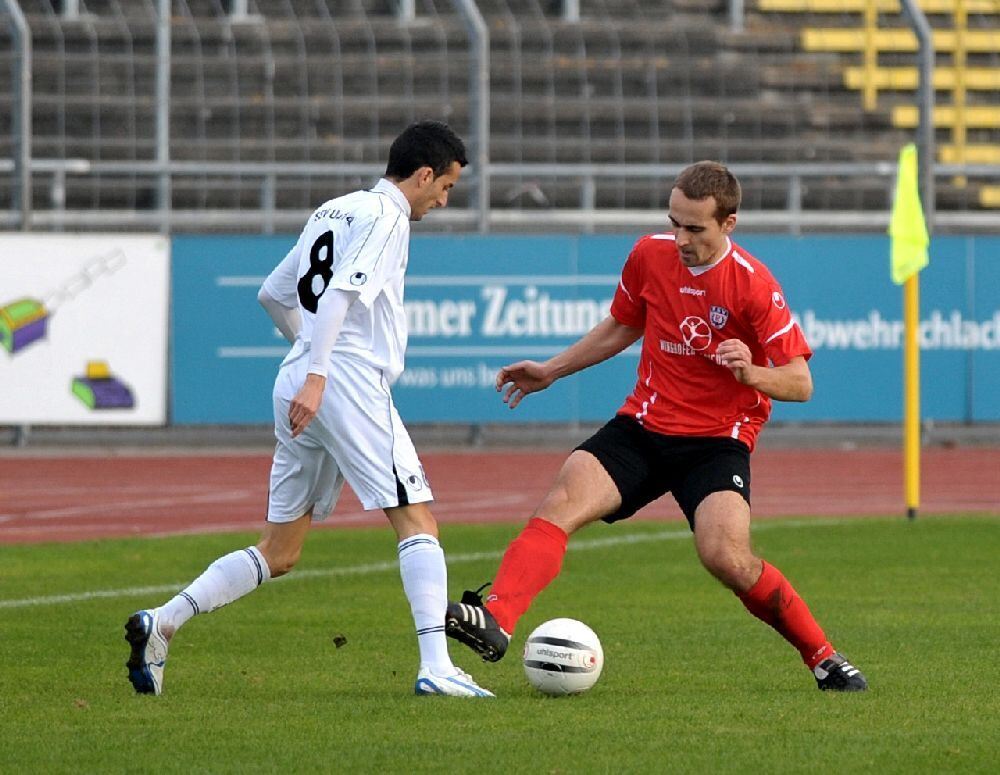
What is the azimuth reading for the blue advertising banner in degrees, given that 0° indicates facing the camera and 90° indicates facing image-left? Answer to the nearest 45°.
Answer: approximately 0°

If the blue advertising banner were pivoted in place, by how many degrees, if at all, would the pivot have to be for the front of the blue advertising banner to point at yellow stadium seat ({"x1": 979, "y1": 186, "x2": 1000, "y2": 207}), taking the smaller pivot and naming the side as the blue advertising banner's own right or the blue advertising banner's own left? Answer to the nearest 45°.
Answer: approximately 135° to the blue advertising banner's own left

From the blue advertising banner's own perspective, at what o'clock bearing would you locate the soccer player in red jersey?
The soccer player in red jersey is roughly at 12 o'clock from the blue advertising banner.

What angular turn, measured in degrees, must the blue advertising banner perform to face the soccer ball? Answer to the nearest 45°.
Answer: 0° — it already faces it

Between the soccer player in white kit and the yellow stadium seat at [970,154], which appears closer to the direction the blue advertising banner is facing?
the soccer player in white kit

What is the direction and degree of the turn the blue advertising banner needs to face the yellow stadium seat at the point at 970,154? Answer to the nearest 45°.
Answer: approximately 135° to its left

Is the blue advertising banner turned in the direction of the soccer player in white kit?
yes

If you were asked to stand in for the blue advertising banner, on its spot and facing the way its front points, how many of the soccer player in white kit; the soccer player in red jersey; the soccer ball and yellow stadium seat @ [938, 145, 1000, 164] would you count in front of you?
3

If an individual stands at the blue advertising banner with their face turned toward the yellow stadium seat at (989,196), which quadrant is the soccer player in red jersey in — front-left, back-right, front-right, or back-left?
back-right

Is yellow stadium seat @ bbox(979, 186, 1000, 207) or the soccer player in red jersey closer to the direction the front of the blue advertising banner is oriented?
the soccer player in red jersey

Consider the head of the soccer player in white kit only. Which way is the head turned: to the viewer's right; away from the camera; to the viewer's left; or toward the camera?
to the viewer's right

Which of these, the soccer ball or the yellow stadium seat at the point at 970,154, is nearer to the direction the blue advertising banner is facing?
the soccer ball

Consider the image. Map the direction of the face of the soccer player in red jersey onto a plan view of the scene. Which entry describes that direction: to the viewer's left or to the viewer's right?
to the viewer's left
